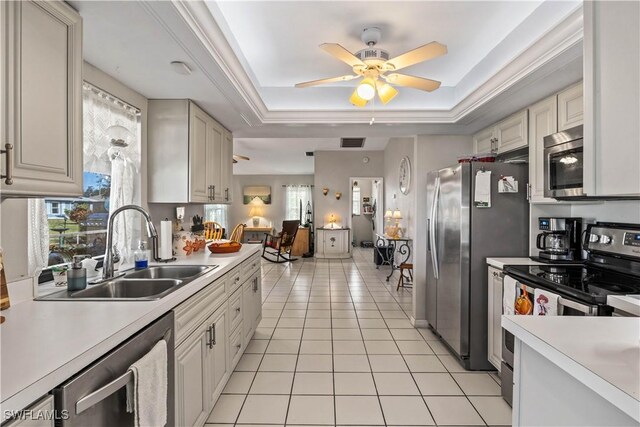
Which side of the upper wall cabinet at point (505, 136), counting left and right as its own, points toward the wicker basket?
front

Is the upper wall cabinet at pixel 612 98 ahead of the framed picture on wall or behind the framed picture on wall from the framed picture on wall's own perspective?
ahead

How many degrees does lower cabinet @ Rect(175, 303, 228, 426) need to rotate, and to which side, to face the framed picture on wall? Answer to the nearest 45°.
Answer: approximately 135° to its left

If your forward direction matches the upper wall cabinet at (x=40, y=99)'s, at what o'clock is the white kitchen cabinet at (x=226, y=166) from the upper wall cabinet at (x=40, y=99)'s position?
The white kitchen cabinet is roughly at 9 o'clock from the upper wall cabinet.

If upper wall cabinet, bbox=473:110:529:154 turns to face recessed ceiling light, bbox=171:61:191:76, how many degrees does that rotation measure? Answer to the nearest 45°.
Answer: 0° — it already faces it

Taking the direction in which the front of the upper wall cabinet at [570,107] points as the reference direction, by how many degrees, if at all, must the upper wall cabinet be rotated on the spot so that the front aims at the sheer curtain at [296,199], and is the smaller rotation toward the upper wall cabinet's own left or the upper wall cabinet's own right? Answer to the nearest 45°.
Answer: approximately 90° to the upper wall cabinet's own right

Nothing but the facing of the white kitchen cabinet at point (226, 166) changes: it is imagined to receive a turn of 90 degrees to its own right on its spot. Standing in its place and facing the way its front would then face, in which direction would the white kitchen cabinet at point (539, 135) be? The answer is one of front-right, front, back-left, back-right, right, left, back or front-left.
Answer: front-left

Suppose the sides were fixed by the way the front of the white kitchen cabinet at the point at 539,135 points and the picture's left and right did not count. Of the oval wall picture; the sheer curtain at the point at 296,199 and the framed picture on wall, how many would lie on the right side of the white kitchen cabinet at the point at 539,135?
3

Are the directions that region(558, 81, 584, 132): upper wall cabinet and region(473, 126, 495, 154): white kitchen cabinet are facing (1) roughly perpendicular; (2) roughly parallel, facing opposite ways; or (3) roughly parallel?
roughly parallel

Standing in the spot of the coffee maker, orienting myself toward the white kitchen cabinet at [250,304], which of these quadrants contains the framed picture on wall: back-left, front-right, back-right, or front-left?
front-right

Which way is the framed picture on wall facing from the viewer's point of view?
toward the camera

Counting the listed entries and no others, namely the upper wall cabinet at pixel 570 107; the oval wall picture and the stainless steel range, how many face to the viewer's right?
0

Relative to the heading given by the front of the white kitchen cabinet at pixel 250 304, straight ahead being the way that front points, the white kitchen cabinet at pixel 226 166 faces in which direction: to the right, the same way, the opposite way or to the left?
the same way

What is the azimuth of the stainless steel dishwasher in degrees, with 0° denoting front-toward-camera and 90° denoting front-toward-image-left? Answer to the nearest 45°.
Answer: approximately 315°

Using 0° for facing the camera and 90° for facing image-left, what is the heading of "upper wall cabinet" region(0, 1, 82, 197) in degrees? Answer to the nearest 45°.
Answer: approximately 315°

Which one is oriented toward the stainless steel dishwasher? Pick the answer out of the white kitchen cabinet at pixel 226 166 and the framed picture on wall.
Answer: the framed picture on wall

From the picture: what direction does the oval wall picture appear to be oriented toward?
to the viewer's left

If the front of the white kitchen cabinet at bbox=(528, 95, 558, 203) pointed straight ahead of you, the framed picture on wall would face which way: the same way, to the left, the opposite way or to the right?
to the left
